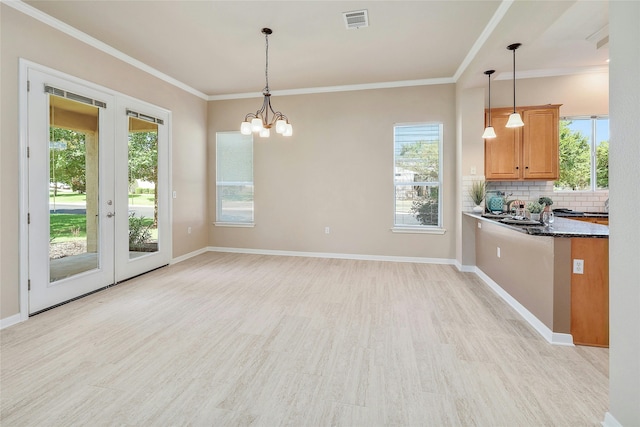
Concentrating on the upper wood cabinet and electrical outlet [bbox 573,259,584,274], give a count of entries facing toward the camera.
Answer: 2

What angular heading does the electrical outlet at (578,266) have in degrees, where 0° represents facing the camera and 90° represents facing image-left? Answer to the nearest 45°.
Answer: approximately 0°

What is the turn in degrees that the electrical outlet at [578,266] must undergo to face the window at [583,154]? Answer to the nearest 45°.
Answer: approximately 180°

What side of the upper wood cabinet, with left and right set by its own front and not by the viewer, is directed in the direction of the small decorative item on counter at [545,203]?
front

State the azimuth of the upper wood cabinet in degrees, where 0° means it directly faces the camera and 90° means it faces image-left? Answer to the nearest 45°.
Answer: approximately 0°

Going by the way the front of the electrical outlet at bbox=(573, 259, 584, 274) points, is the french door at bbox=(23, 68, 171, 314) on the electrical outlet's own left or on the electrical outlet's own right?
on the electrical outlet's own right

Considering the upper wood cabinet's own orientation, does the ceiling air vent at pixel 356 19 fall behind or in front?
in front

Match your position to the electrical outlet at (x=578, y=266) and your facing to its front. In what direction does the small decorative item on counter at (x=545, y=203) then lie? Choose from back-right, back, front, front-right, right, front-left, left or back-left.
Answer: back

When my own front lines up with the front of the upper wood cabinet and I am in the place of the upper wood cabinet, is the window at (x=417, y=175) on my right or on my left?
on my right
